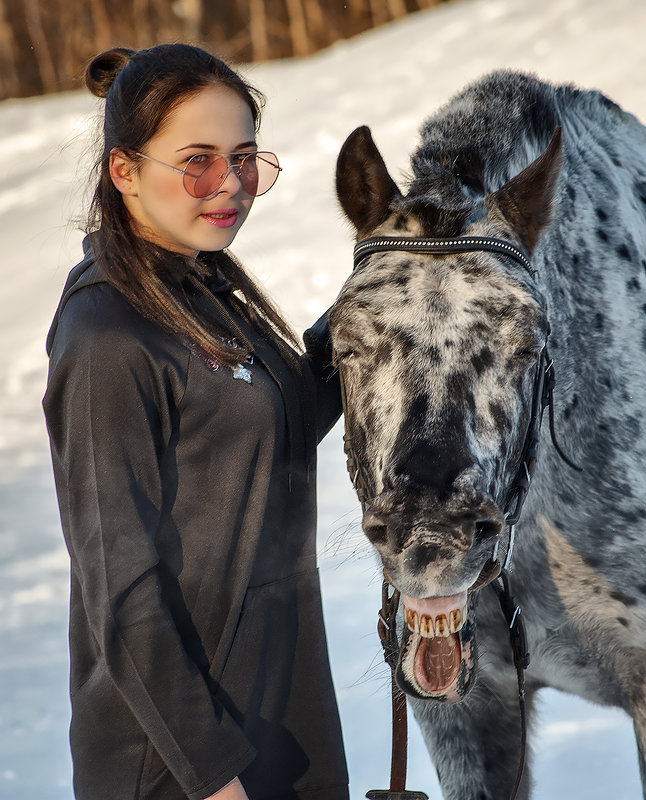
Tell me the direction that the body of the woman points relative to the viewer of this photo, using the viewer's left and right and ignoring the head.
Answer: facing the viewer and to the right of the viewer

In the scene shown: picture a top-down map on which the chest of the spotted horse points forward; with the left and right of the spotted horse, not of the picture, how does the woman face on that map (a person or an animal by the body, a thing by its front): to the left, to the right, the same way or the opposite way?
to the left

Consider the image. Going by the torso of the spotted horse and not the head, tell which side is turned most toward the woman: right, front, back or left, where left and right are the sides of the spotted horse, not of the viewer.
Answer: front

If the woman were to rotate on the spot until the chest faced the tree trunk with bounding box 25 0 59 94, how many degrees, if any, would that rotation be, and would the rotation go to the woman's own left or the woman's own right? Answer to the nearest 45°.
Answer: approximately 135° to the woman's own left

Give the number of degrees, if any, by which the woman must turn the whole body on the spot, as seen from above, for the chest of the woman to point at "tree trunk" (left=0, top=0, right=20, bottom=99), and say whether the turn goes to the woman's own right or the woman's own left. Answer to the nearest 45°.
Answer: approximately 135° to the woman's own left

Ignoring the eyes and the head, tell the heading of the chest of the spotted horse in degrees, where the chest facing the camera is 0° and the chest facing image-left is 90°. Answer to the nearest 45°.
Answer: approximately 45°

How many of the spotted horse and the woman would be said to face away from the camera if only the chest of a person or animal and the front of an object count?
0

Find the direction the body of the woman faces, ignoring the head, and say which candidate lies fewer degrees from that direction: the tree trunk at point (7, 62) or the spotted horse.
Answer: the spotted horse

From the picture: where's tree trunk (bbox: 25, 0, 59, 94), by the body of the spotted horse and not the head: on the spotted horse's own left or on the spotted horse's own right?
on the spotted horse's own right
